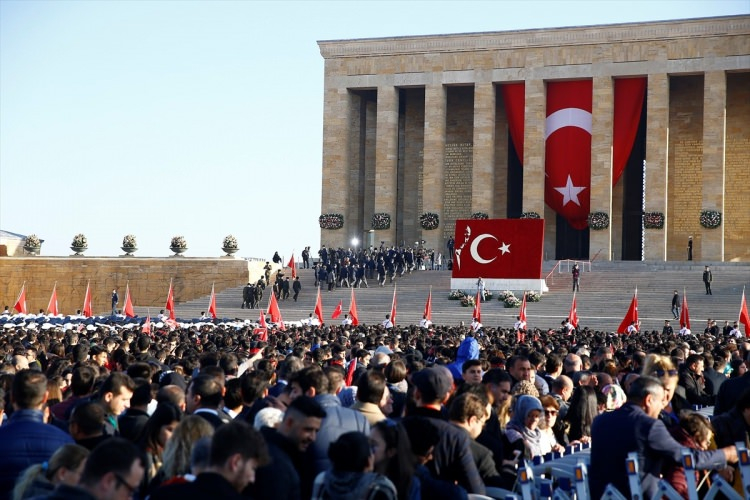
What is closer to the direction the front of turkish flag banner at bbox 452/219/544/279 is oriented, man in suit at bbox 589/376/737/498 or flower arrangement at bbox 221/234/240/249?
the man in suit

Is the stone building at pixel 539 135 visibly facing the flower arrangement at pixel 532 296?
yes

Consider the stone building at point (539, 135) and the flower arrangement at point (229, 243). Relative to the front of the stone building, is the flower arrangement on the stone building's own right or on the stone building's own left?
on the stone building's own right

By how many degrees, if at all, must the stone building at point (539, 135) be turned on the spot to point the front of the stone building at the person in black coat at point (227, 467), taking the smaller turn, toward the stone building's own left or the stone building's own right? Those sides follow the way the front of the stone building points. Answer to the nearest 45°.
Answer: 0° — it already faces them

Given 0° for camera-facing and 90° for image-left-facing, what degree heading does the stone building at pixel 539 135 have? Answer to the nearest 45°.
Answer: approximately 0°

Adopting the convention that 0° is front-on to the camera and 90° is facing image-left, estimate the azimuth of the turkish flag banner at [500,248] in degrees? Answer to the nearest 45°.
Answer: approximately 0°

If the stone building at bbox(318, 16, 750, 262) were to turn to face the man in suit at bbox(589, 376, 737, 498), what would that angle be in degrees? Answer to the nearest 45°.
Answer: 0° — it already faces them

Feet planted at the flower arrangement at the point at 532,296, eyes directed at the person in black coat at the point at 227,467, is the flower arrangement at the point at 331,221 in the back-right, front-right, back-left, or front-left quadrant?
back-right

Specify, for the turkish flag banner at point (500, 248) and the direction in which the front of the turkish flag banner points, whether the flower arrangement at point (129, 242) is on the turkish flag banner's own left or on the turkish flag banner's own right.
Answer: on the turkish flag banner's own right

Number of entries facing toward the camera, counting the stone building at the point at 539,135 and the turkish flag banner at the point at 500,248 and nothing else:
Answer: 2
